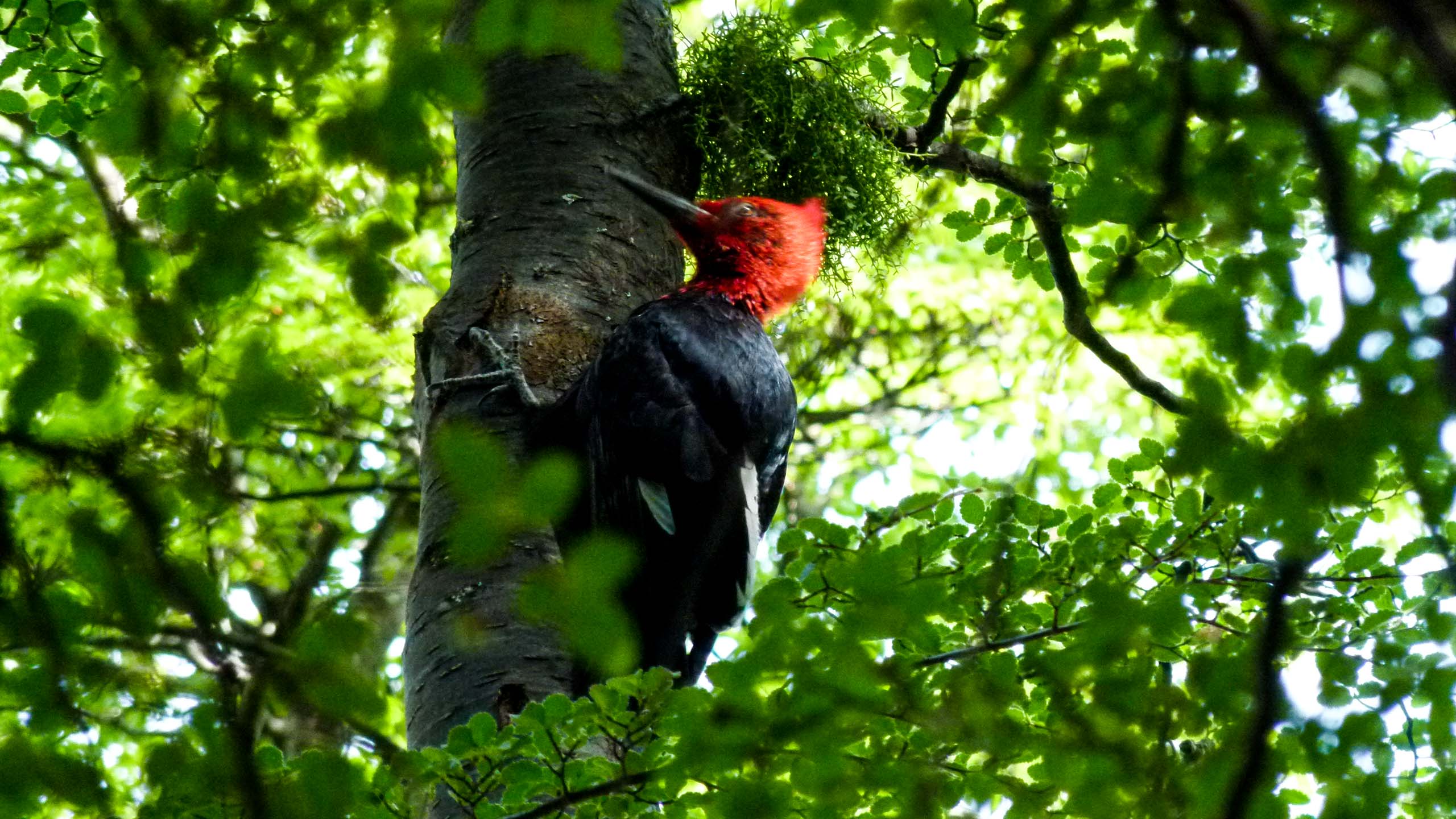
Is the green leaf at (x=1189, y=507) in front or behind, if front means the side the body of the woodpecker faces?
behind

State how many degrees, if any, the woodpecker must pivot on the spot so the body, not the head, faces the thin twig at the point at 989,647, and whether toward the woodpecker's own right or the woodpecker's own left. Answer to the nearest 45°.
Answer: approximately 180°

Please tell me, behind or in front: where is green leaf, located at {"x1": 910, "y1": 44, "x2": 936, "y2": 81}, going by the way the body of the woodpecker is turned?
behind

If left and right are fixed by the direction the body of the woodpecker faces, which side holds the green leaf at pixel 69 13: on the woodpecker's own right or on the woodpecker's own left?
on the woodpecker's own left

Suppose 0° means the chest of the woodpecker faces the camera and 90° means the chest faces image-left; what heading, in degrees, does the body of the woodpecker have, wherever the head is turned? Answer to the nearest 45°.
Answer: approximately 135°
